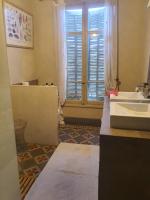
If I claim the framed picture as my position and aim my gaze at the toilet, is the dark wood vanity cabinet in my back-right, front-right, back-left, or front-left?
front-left

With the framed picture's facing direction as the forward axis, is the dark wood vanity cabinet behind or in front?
in front

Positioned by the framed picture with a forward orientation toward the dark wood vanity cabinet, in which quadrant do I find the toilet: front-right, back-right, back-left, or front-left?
front-right

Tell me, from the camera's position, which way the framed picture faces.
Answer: facing the viewer and to the right of the viewer
